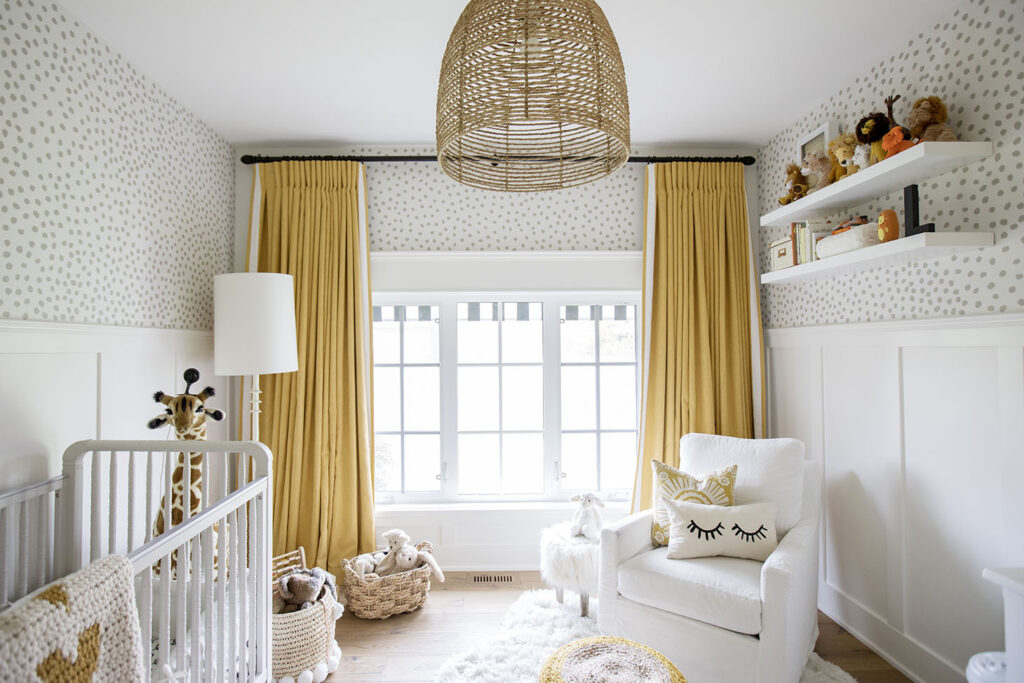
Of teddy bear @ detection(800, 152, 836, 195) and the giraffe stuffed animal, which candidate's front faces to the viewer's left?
the teddy bear

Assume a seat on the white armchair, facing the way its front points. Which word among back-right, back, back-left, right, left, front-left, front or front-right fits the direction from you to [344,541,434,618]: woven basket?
front-right

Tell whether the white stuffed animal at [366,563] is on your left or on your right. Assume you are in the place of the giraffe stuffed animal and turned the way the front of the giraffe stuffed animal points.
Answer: on your left

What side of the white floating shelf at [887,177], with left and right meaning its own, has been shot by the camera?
left

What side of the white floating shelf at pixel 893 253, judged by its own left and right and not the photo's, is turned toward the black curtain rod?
front

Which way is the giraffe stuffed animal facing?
toward the camera

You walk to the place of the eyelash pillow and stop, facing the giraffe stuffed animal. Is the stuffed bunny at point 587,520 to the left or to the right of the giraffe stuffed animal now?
right

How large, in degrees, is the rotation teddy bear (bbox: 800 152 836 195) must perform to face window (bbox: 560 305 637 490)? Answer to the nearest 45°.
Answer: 0° — it already faces it

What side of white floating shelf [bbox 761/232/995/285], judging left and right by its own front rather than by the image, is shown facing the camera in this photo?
left

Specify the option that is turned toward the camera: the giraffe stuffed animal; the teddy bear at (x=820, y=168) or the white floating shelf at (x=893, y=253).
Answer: the giraffe stuffed animal

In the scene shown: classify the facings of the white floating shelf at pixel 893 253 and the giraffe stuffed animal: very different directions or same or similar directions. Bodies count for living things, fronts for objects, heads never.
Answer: very different directions

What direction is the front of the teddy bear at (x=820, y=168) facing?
to the viewer's left

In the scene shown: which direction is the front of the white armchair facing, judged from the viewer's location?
facing the viewer and to the left of the viewer
